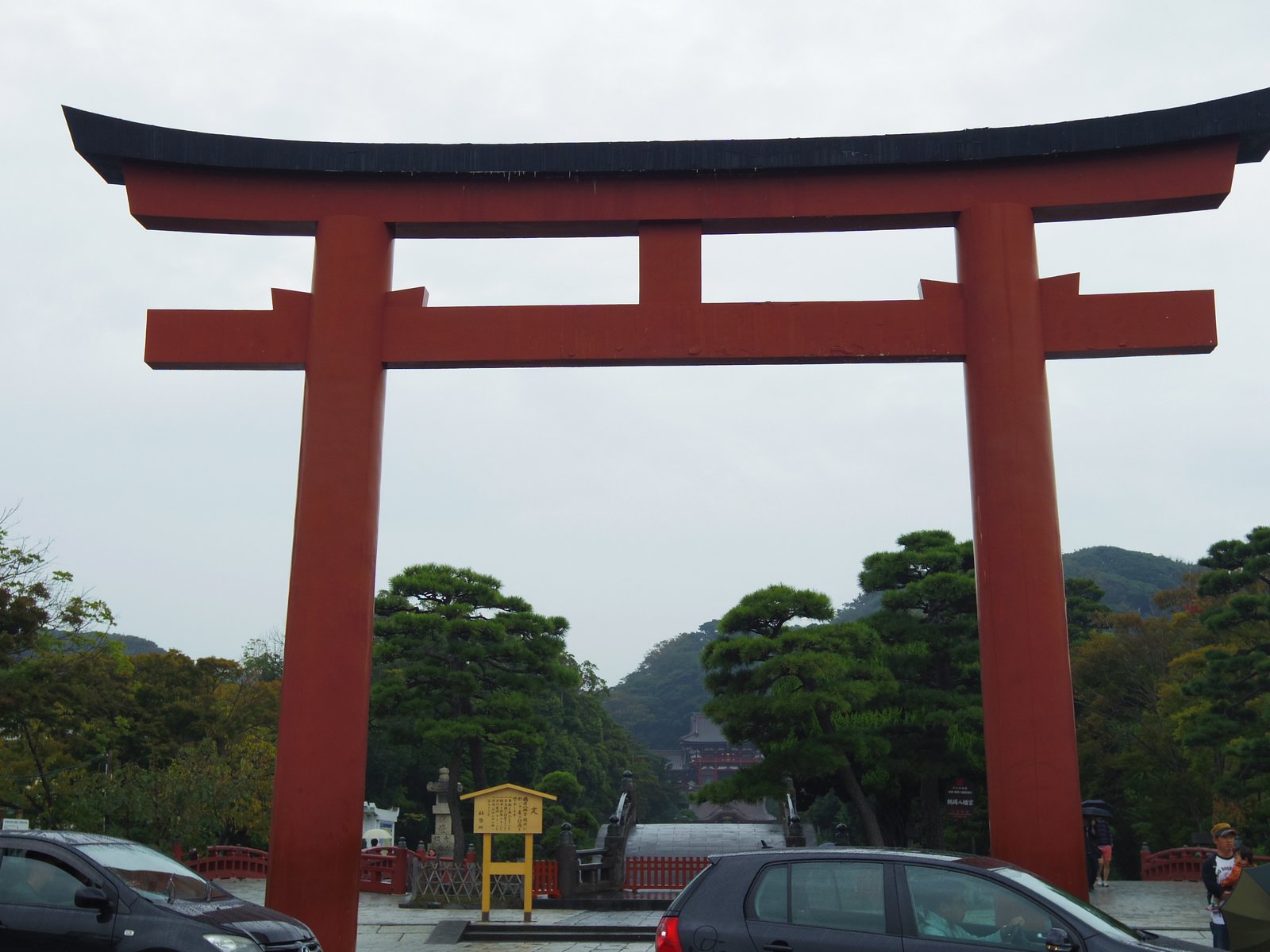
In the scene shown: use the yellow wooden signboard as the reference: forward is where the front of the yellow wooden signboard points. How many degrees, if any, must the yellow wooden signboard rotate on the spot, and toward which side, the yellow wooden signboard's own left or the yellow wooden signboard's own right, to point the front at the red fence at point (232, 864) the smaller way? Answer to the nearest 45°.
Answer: approximately 135° to the yellow wooden signboard's own right

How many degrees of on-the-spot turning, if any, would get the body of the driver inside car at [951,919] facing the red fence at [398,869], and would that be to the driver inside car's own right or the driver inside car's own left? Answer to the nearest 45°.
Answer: approximately 135° to the driver inside car's own left

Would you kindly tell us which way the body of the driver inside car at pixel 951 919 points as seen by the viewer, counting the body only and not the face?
to the viewer's right

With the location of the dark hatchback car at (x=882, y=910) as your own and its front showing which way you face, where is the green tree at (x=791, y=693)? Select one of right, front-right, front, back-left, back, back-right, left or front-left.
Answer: left

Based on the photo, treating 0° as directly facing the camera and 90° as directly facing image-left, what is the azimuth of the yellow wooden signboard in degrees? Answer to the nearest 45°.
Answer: approximately 0°

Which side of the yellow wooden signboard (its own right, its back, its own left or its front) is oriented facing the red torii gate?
front

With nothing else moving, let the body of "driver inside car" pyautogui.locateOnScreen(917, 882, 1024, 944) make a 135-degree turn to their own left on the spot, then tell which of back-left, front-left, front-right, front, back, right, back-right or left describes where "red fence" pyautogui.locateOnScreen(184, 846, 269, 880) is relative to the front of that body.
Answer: front

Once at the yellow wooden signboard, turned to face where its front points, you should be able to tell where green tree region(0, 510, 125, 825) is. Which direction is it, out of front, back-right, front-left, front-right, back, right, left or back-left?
back-right

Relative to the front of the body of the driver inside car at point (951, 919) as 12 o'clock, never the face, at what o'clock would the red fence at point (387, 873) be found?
The red fence is roughly at 8 o'clock from the driver inside car.

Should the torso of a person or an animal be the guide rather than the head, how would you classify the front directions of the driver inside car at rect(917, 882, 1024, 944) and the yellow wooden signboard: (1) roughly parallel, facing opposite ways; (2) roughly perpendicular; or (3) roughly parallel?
roughly perpendicular

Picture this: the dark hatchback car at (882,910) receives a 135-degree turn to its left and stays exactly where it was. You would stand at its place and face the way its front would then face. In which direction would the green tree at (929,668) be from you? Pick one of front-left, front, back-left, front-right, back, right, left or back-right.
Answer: front-right

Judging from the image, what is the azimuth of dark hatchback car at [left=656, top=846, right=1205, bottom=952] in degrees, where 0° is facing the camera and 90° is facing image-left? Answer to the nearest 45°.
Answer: approximately 270°

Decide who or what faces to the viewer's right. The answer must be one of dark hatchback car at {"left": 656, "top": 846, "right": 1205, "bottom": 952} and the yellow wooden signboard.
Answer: the dark hatchback car

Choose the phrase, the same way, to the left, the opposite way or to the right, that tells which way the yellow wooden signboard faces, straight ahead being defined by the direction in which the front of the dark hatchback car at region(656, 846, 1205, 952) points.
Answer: to the right

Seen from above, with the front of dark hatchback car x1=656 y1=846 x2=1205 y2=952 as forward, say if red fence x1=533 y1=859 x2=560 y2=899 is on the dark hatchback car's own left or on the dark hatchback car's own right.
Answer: on the dark hatchback car's own left
